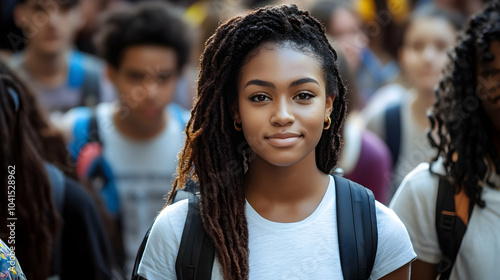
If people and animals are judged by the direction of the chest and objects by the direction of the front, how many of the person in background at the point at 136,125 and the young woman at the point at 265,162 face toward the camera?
2

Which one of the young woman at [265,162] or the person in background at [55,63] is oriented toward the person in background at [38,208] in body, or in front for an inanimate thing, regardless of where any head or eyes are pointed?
the person in background at [55,63]

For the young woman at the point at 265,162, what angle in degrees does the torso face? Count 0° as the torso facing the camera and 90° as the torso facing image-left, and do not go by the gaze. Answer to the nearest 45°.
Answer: approximately 0°

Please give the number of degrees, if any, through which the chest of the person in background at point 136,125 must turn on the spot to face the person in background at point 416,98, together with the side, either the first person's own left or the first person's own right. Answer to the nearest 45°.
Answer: approximately 90° to the first person's own left

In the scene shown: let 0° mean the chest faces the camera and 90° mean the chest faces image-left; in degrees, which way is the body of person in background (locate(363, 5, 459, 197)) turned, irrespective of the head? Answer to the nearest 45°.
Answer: approximately 0°
